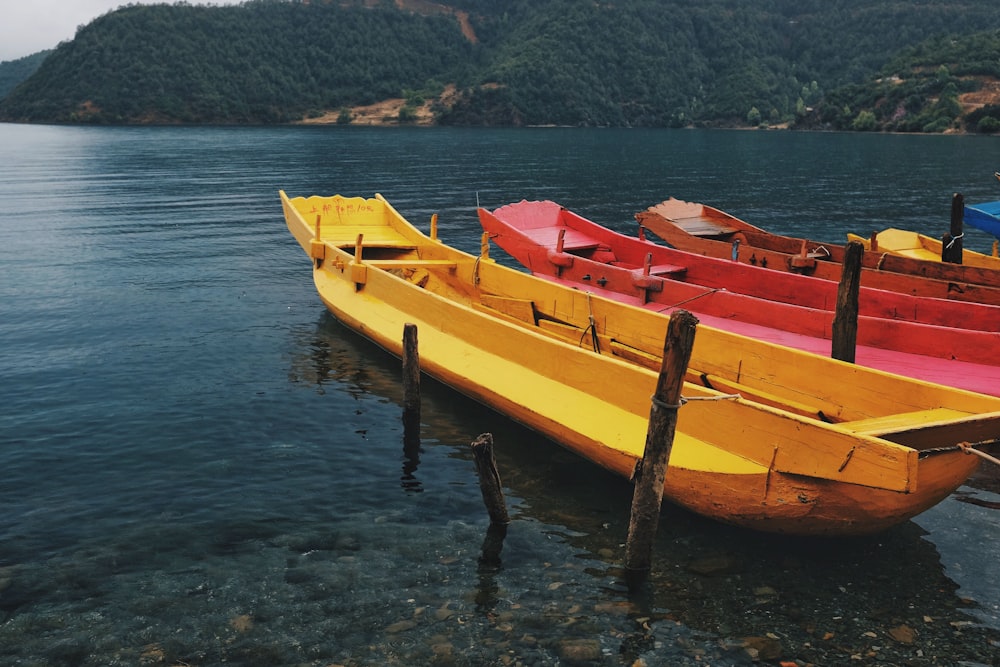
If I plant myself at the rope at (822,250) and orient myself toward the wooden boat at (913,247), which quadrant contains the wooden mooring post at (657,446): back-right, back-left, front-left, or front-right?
back-right

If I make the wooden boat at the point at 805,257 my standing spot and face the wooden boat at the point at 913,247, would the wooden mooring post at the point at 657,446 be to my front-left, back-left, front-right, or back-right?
back-right
